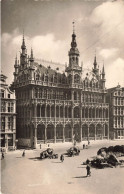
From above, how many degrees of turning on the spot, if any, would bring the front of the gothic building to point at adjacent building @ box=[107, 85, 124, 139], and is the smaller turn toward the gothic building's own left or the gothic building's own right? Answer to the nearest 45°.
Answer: approximately 90° to the gothic building's own left

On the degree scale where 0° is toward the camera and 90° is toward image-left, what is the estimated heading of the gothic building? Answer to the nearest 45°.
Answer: approximately 315°

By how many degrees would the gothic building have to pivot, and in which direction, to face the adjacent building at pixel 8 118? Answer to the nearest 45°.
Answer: approximately 90° to its right
